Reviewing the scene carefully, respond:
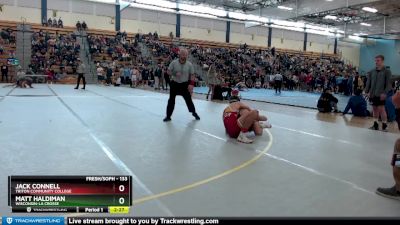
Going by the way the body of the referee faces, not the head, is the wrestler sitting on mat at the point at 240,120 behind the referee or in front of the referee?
in front

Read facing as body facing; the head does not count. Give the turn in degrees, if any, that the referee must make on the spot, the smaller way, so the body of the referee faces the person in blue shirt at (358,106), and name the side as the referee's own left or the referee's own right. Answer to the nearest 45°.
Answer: approximately 135° to the referee's own left

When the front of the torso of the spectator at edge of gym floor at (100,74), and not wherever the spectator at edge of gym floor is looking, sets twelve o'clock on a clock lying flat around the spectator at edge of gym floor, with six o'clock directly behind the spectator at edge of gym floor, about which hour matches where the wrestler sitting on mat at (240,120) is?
The wrestler sitting on mat is roughly at 12 o'clock from the spectator at edge of gym floor.

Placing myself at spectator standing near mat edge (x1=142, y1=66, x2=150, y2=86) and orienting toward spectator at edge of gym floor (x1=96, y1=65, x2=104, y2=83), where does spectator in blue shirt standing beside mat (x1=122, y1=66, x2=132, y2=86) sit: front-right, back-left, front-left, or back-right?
front-left

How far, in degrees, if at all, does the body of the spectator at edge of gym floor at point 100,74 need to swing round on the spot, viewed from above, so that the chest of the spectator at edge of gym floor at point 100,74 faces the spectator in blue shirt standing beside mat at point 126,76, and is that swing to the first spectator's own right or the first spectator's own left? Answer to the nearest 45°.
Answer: approximately 90° to the first spectator's own left

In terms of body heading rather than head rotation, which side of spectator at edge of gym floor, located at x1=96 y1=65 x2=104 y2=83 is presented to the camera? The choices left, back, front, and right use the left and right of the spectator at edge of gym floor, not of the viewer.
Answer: front

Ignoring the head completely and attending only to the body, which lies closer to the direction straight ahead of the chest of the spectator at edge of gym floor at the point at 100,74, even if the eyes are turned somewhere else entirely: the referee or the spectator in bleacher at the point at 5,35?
the referee

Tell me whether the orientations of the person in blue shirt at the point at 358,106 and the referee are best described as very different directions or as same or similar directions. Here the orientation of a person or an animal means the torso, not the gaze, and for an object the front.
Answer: very different directions

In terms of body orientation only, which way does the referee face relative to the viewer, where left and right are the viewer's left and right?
facing the viewer

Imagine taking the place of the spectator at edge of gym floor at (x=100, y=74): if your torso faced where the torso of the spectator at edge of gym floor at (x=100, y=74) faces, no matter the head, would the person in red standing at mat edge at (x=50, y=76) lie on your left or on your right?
on your right
